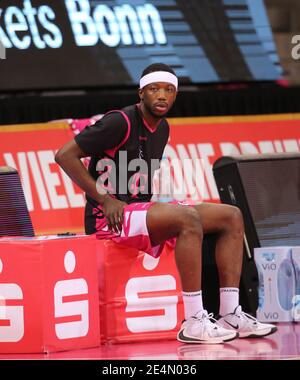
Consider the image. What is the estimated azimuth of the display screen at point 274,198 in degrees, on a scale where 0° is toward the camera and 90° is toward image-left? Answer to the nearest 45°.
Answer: approximately 0°

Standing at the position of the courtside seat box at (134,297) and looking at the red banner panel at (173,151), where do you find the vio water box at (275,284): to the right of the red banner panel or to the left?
right

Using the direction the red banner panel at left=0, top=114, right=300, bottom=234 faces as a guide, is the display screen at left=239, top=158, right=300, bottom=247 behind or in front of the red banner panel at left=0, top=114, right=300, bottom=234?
in front

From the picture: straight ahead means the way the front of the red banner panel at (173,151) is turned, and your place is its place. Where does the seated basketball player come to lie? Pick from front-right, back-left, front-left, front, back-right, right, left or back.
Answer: front

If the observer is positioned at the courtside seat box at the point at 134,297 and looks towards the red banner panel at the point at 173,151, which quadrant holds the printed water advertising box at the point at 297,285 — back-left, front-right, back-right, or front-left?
front-right

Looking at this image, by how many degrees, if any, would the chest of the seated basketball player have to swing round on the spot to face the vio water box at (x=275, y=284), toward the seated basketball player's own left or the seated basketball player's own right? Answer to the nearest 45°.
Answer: approximately 90° to the seated basketball player's own left

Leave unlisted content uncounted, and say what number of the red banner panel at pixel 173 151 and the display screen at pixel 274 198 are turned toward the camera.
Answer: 2

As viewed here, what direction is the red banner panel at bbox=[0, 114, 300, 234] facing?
toward the camera

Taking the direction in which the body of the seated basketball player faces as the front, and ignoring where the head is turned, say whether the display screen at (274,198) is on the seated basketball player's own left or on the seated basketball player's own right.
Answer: on the seated basketball player's own left

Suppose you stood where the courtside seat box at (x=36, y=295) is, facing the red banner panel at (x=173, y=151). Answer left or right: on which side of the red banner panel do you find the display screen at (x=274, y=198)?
right

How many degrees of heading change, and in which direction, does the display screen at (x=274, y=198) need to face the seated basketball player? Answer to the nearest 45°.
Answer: approximately 45° to its right

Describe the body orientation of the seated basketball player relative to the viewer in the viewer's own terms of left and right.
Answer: facing the viewer and to the right of the viewer

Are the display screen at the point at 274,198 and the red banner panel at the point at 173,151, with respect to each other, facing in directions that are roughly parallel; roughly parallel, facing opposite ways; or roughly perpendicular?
roughly parallel

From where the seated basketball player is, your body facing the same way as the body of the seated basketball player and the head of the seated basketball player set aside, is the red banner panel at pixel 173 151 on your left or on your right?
on your left
